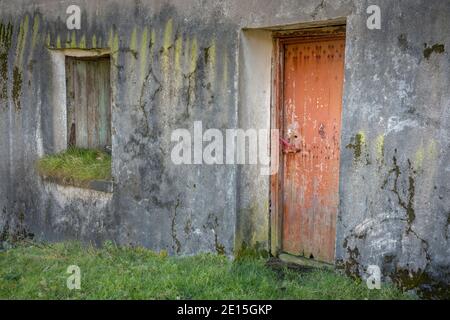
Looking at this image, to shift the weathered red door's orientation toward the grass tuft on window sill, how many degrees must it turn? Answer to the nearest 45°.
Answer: approximately 45° to its right

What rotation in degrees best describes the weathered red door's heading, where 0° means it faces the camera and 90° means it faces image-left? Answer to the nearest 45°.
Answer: approximately 45°

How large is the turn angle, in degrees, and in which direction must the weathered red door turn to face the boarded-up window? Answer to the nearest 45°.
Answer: approximately 90° to its right
